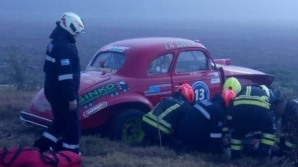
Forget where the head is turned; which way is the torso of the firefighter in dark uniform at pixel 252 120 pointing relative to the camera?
away from the camera

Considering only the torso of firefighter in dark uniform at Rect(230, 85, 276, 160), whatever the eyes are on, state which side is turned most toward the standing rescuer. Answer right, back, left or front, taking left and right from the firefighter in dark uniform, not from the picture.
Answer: left

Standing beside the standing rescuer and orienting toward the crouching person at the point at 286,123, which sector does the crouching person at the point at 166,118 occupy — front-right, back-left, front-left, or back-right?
front-left

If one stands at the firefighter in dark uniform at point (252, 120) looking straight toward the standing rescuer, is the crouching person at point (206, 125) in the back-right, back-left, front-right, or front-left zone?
front-right

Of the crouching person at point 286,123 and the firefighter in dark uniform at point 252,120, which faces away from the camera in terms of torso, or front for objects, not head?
the firefighter in dark uniform

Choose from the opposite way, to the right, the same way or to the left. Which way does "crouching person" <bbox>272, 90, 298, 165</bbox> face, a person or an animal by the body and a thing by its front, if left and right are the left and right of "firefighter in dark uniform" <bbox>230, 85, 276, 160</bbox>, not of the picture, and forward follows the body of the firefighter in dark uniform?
to the left

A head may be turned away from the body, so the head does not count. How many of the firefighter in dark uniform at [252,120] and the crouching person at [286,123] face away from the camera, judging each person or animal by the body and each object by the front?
1

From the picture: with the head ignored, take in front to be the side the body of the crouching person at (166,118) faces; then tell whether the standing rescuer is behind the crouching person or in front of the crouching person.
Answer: behind

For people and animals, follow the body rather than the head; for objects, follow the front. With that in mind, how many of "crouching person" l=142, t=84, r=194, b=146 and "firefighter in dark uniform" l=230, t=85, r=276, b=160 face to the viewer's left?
0

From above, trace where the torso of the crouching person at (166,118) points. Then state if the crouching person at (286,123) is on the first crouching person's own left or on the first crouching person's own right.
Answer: on the first crouching person's own right

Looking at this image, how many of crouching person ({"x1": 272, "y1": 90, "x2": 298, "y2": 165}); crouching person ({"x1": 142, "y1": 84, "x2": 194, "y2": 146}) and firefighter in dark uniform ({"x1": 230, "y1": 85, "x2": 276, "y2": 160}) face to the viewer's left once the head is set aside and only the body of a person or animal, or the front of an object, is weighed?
1

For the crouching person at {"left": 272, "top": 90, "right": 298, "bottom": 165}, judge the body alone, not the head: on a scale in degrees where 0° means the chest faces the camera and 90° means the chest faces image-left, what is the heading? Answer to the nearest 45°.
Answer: approximately 90°
